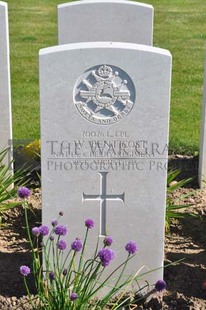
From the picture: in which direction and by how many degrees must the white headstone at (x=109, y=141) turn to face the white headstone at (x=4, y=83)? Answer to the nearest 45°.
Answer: approximately 135° to its right

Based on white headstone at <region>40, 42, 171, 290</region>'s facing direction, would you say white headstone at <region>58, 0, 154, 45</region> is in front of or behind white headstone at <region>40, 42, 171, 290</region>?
behind
